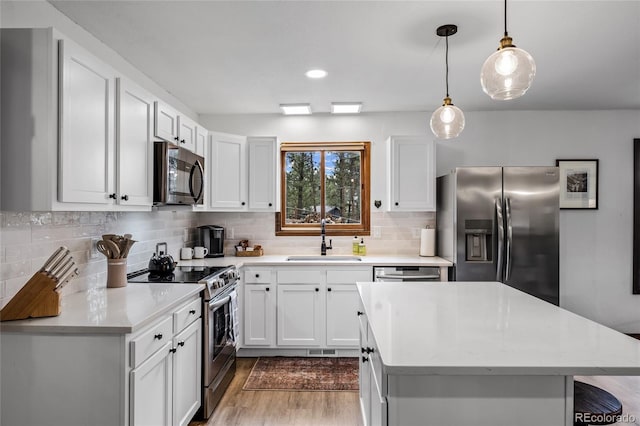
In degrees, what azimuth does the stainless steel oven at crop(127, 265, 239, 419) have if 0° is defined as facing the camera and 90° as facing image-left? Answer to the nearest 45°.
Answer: approximately 270°

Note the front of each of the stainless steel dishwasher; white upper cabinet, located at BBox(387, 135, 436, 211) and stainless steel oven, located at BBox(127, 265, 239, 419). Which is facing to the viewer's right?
the stainless steel oven

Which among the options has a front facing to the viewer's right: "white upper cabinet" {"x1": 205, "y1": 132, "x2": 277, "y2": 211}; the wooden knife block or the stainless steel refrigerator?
the wooden knife block

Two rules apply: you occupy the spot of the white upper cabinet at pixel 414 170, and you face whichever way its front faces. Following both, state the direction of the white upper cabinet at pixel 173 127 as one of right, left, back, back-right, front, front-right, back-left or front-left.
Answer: front-right

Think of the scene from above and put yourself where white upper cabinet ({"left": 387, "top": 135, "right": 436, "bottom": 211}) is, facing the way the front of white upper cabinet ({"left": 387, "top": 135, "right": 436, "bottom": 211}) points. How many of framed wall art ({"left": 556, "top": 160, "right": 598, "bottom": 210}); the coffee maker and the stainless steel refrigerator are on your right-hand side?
1

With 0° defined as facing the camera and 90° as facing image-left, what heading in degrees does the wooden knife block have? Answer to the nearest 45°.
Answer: approximately 270°
